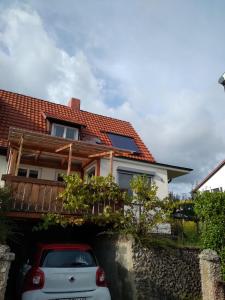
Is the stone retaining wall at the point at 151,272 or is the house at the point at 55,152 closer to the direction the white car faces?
the house

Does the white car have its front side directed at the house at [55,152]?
yes

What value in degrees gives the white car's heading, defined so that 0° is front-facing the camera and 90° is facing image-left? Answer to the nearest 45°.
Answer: approximately 180°

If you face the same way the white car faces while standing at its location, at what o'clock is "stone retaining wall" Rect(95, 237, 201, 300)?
The stone retaining wall is roughly at 2 o'clock from the white car.

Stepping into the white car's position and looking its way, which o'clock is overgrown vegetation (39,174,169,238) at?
The overgrown vegetation is roughly at 1 o'clock from the white car.

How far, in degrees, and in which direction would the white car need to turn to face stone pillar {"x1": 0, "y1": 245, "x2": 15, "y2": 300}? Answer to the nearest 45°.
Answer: approximately 135° to its left

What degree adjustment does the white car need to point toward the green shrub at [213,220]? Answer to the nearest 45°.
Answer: approximately 90° to its right

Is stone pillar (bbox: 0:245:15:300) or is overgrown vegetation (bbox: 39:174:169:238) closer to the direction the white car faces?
the overgrown vegetation

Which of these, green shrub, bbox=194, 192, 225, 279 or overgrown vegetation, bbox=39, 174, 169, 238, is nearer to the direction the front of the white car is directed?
the overgrown vegetation

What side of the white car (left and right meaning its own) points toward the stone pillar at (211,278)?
right
